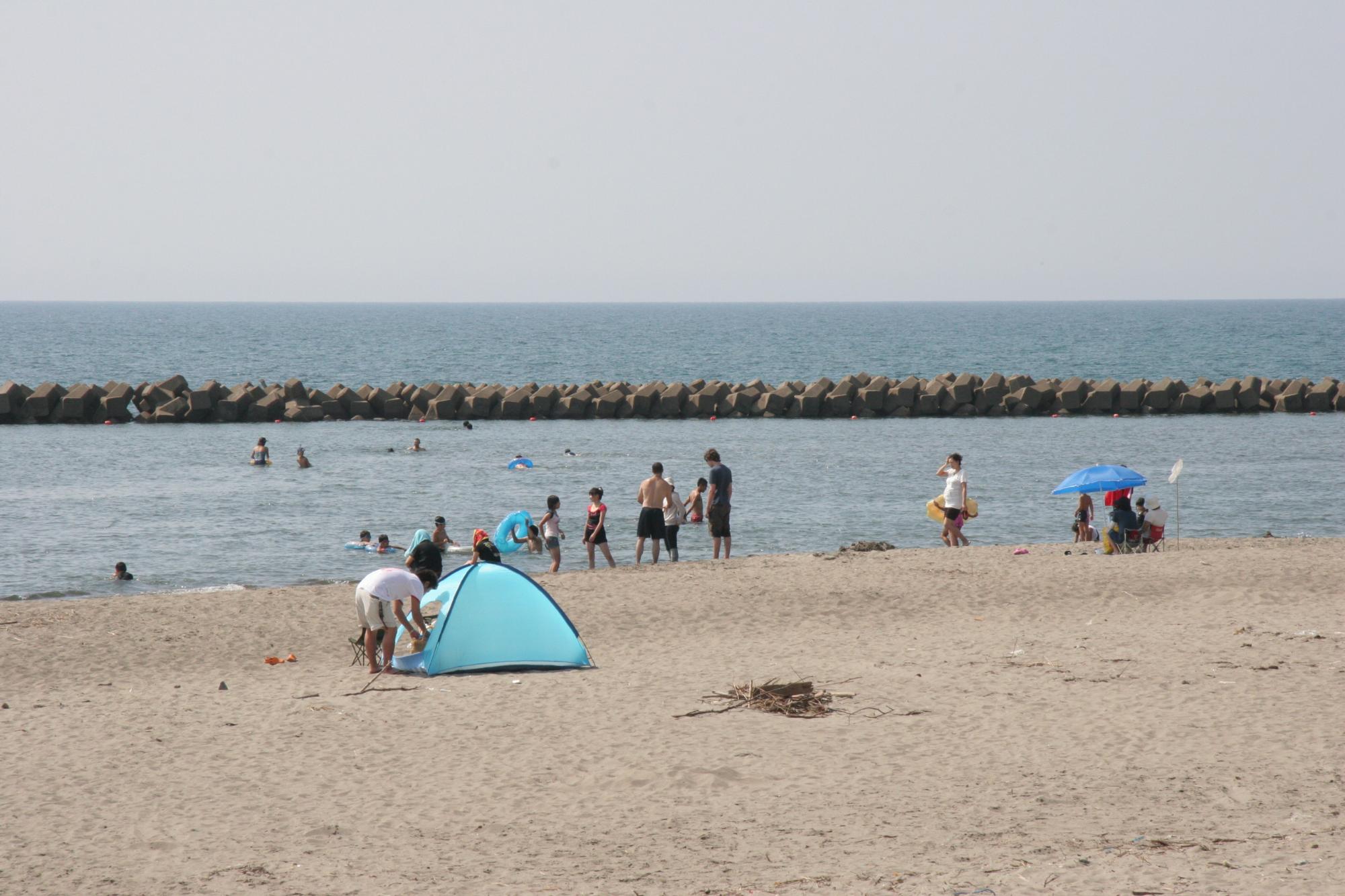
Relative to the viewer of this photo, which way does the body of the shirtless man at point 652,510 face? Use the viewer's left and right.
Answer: facing away from the viewer

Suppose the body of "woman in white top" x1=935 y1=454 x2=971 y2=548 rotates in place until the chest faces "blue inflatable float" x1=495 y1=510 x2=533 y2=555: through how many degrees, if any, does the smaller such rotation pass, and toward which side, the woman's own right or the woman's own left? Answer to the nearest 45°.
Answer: approximately 45° to the woman's own right

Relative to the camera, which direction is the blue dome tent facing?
to the viewer's left

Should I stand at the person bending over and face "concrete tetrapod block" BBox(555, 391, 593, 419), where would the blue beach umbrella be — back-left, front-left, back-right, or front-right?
front-right

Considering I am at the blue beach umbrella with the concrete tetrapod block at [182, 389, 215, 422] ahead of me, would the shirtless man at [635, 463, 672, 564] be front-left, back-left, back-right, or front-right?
front-left

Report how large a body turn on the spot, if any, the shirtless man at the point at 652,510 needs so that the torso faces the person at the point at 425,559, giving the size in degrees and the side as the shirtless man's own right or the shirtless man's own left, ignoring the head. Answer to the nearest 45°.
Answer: approximately 135° to the shirtless man's own left

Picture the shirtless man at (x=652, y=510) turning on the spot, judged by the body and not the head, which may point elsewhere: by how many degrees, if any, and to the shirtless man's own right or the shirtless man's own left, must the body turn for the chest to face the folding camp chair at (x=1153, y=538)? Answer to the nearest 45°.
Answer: approximately 90° to the shirtless man's own right

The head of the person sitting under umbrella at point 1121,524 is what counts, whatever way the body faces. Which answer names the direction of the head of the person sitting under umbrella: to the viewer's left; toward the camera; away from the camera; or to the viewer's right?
away from the camera

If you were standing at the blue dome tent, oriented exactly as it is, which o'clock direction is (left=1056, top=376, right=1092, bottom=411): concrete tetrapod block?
The concrete tetrapod block is roughly at 4 o'clock from the blue dome tent.

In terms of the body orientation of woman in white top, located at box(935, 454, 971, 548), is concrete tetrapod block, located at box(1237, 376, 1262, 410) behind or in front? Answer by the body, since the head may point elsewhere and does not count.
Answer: behind

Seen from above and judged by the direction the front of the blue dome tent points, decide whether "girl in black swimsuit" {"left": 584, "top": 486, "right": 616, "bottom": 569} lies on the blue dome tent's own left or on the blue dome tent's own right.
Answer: on the blue dome tent's own right

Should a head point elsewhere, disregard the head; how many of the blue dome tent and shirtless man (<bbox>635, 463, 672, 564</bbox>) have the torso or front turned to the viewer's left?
1

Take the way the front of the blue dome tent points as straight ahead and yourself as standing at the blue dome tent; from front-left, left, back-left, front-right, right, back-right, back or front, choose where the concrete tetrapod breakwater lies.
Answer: right

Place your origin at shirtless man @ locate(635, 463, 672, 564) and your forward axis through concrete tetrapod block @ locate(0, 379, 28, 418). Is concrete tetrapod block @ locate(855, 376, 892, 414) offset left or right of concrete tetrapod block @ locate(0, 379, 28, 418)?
right

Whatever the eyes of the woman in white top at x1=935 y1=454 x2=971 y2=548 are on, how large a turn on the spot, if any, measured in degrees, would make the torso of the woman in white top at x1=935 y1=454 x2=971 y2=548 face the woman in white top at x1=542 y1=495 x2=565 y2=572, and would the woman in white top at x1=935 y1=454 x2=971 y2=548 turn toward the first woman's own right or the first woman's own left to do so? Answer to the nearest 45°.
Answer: approximately 45° to the first woman's own right
